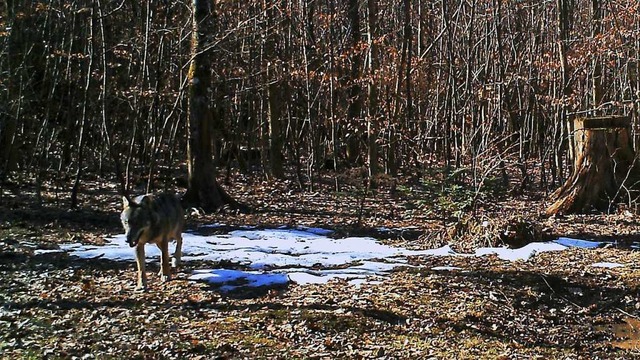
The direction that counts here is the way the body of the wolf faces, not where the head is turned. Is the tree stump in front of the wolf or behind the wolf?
behind

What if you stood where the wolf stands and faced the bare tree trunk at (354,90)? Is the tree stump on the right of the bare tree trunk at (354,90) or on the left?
right

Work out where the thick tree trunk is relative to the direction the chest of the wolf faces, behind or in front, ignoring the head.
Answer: behind

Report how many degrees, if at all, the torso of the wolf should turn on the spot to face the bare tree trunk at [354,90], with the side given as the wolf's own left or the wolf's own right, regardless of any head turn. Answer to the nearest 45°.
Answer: approximately 180°

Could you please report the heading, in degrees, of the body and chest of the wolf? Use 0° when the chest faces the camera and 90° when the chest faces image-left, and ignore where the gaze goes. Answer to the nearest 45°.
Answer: approximately 45°
